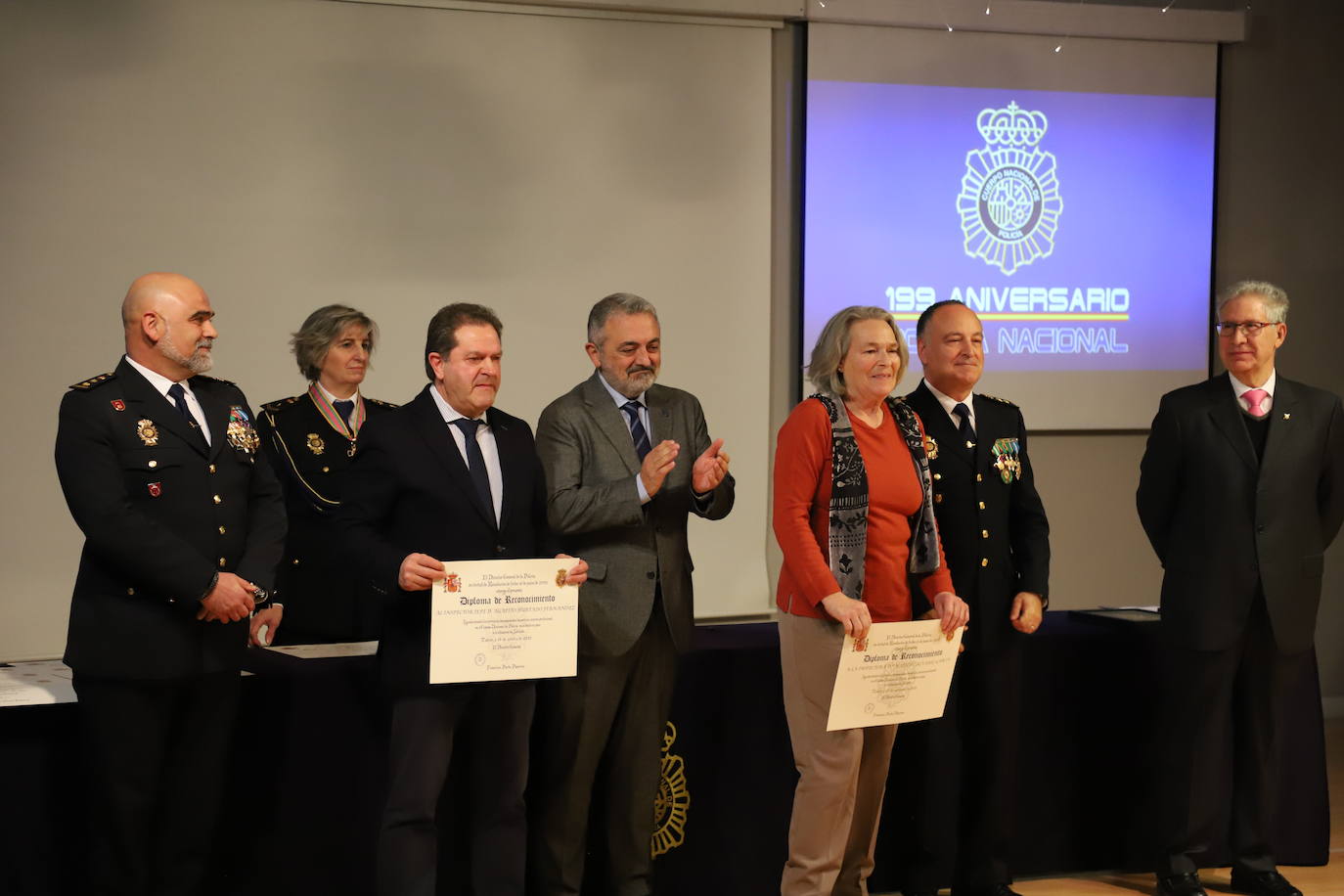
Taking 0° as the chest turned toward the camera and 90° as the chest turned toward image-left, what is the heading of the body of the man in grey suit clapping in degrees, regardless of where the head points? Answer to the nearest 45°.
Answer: approximately 315°

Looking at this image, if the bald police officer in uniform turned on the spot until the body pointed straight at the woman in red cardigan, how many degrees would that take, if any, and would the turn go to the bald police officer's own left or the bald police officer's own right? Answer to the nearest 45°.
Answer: approximately 45° to the bald police officer's own left

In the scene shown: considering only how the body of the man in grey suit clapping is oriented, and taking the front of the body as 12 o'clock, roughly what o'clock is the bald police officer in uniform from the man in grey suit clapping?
The bald police officer in uniform is roughly at 4 o'clock from the man in grey suit clapping.

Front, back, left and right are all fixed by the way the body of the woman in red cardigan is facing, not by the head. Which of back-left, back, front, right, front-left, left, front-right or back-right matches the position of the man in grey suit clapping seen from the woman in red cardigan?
back-right

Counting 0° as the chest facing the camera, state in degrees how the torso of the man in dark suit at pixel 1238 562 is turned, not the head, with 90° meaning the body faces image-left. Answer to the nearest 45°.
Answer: approximately 0°

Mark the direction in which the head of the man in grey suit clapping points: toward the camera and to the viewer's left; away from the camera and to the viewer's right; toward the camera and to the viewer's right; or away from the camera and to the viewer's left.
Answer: toward the camera and to the viewer's right

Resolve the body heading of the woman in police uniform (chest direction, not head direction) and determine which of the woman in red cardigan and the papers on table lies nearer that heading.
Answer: the woman in red cardigan

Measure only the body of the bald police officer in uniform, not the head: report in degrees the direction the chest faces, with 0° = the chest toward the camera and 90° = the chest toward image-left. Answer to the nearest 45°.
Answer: approximately 315°

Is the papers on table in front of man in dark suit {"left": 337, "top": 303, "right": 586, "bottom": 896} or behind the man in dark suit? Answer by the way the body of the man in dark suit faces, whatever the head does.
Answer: behind
